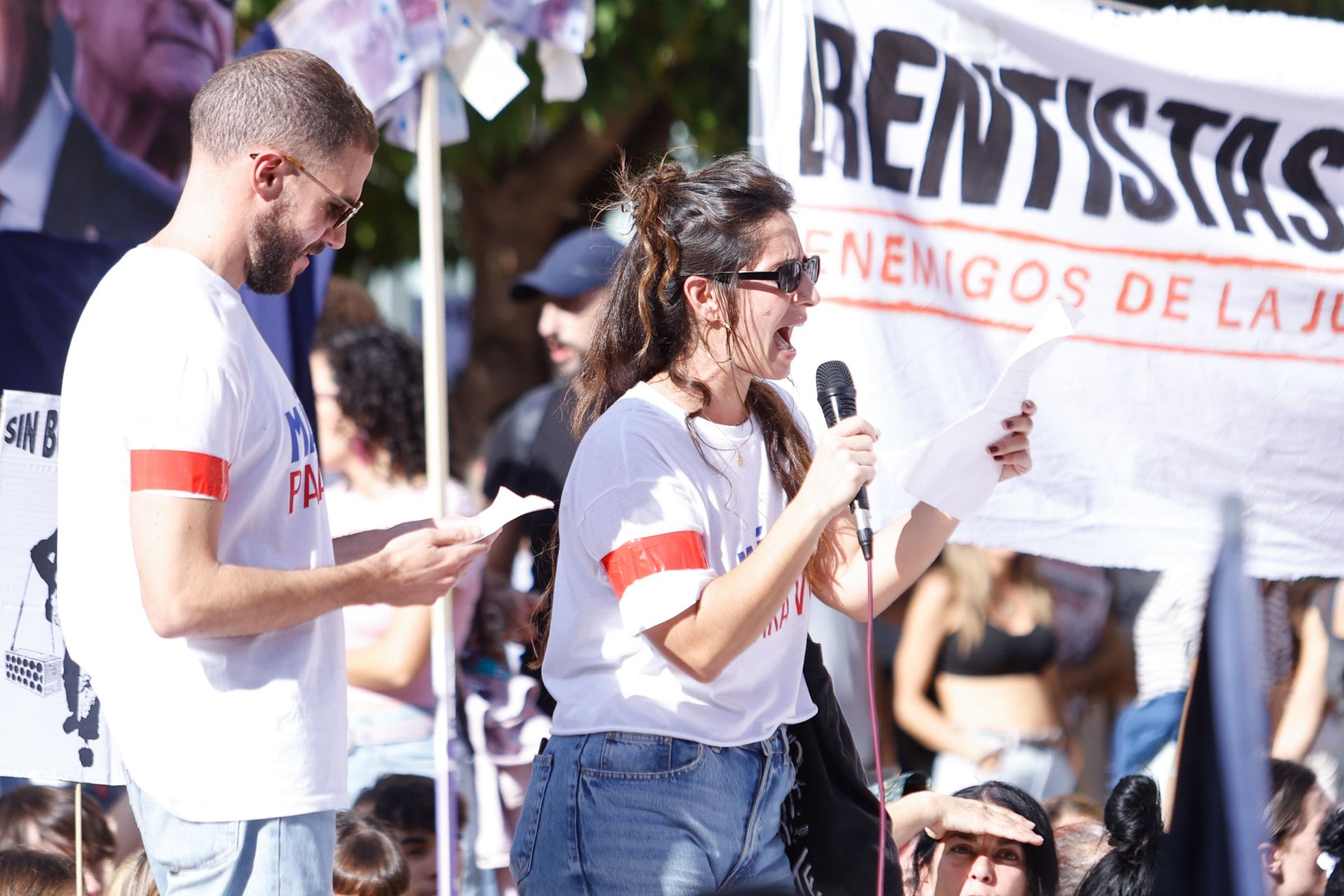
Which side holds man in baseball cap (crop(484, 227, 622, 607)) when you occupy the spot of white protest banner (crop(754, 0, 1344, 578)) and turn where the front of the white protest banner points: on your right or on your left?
on your right

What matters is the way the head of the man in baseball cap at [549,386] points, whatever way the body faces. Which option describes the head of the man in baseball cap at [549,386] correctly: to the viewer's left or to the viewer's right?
to the viewer's left

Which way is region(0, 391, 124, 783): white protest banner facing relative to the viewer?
toward the camera

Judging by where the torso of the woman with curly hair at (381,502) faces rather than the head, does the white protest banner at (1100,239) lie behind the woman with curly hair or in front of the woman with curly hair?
behind

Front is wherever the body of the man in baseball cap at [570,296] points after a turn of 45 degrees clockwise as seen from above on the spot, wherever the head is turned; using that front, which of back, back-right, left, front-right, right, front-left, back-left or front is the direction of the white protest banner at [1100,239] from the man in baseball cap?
back-left

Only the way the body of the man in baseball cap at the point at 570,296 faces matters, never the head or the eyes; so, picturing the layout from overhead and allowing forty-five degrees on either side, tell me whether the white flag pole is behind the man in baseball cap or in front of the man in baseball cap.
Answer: in front

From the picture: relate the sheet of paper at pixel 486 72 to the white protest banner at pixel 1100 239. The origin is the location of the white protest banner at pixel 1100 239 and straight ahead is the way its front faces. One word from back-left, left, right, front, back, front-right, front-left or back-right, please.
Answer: right

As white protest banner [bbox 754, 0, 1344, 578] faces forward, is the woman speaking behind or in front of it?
in front

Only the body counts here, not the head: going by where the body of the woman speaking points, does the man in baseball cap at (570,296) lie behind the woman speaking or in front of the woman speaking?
behind

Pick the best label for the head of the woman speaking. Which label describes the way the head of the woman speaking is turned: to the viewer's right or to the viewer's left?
to the viewer's right

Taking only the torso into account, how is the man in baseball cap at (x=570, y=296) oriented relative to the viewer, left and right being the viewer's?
facing the viewer and to the left of the viewer
